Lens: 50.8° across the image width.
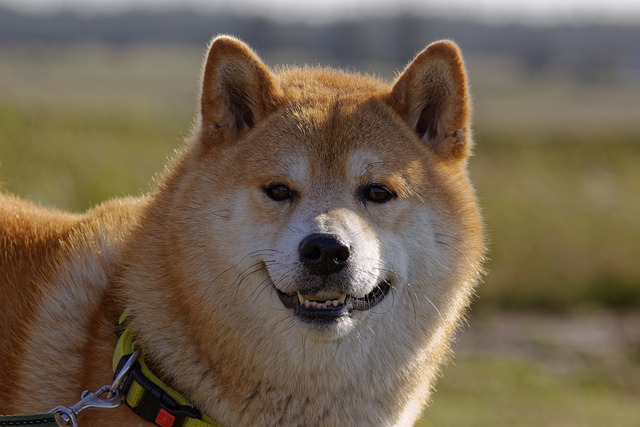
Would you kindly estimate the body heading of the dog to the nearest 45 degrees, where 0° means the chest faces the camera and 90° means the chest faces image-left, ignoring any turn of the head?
approximately 315°
